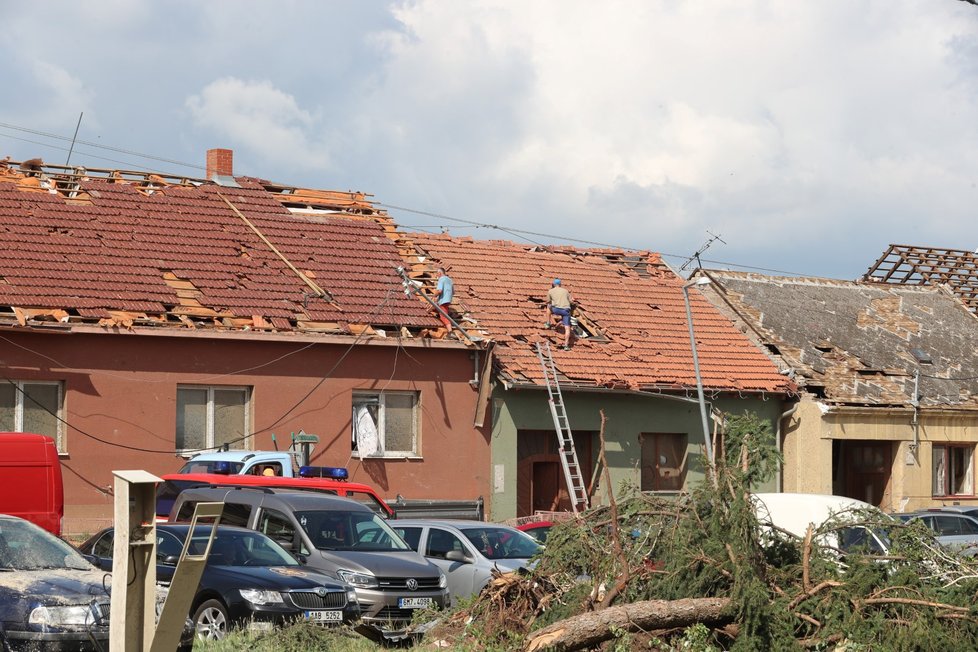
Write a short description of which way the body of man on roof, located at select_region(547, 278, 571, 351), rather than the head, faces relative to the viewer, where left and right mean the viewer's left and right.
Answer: facing away from the viewer

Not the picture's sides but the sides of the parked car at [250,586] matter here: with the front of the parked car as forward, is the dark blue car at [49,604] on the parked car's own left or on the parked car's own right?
on the parked car's own right

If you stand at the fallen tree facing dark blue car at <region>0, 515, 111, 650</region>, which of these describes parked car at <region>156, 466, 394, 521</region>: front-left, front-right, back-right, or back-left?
front-right

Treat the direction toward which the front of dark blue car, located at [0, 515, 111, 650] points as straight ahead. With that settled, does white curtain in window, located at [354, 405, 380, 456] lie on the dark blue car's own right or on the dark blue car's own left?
on the dark blue car's own left

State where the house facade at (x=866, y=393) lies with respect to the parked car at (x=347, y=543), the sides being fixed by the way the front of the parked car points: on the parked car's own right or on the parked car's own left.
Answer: on the parked car's own left

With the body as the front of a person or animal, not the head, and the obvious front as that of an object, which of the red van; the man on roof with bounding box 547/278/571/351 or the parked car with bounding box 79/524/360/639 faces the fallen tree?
the parked car

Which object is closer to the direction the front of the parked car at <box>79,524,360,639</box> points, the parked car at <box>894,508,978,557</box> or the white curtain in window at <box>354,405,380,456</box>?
the parked car

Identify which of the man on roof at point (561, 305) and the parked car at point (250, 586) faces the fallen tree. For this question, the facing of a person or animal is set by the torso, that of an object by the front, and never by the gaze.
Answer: the parked car

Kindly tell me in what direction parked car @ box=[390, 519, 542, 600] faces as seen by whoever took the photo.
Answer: facing the viewer and to the right of the viewer

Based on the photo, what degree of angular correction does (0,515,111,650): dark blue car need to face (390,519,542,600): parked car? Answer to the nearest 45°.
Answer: approximately 90° to its left

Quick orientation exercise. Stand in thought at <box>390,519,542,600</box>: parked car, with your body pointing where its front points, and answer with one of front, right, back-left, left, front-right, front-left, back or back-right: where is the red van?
back-right

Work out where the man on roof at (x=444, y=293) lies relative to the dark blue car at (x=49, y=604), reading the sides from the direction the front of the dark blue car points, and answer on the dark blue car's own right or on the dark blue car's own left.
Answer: on the dark blue car's own left
